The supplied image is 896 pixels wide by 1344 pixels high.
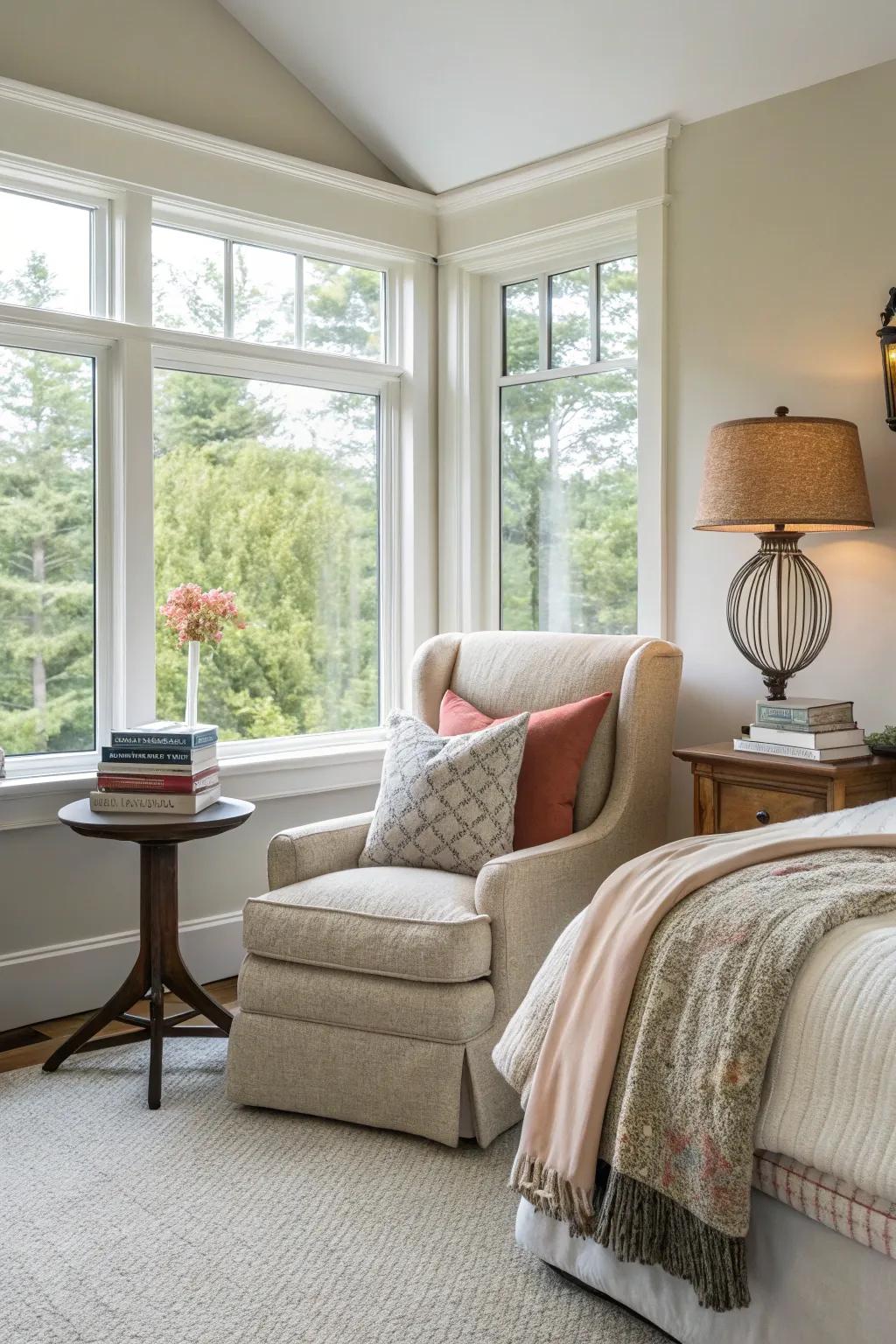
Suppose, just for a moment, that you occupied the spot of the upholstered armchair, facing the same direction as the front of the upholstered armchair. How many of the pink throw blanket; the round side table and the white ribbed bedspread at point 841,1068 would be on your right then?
1

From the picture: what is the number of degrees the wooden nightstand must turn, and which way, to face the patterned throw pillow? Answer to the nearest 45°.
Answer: approximately 45° to its right

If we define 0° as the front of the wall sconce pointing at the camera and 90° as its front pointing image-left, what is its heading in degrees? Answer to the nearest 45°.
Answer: approximately 45°

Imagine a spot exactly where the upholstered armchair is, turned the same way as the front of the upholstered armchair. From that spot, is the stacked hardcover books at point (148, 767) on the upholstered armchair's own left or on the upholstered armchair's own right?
on the upholstered armchair's own right

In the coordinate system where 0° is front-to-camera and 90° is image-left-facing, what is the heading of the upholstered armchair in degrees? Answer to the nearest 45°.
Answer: approximately 45°
